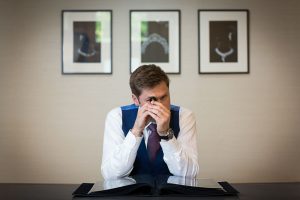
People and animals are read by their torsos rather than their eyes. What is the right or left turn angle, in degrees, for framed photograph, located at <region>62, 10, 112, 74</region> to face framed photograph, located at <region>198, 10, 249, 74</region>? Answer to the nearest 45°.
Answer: approximately 90° to its left

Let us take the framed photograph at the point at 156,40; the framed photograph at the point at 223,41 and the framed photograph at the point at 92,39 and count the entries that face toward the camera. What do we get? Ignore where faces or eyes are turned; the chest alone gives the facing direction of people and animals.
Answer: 3

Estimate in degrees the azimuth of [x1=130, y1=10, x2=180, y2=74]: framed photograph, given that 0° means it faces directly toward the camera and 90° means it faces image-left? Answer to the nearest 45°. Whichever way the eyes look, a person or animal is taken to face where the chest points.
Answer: approximately 0°

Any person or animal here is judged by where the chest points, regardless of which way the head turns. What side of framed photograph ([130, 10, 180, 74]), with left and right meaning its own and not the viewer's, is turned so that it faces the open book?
front

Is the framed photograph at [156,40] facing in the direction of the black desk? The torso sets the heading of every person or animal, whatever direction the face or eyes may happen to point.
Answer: yes

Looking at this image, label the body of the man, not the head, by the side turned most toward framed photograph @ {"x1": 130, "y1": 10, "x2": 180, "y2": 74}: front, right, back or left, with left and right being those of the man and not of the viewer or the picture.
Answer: back

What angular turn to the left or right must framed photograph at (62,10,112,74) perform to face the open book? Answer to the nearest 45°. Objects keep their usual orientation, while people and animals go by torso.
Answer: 0° — it already faces it

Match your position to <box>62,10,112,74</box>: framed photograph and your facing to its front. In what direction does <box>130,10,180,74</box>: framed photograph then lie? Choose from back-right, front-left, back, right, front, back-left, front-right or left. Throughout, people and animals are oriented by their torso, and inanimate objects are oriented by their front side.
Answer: left

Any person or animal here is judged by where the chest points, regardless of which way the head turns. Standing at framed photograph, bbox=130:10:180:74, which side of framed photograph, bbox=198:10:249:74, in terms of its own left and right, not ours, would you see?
right

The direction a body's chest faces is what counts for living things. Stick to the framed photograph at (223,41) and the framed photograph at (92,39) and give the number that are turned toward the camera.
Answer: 2

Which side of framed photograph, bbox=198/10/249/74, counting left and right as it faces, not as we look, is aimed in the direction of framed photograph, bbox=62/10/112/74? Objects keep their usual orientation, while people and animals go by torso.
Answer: right

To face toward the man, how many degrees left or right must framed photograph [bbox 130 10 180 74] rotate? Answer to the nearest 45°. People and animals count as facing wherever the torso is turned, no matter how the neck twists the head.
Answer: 0° — it already faces them

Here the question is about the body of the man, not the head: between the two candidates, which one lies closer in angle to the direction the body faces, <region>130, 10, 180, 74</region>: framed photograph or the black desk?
the black desk

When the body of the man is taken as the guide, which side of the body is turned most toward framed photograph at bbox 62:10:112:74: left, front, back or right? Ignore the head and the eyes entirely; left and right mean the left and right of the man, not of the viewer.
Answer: back

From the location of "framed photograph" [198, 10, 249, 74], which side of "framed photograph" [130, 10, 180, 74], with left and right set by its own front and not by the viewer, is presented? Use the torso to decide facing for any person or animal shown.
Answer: left
